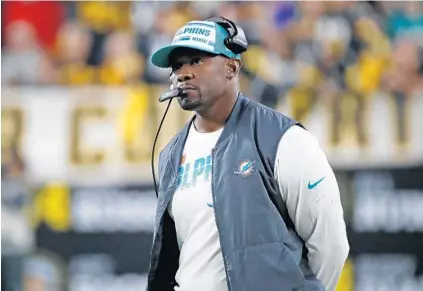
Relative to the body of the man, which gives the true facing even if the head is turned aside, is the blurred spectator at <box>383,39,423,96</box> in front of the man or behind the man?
behind

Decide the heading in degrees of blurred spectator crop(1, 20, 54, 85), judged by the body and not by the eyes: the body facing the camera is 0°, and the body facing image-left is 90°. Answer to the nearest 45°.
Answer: approximately 0°

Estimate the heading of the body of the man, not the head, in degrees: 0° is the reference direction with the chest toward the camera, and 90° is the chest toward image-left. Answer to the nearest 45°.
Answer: approximately 45°

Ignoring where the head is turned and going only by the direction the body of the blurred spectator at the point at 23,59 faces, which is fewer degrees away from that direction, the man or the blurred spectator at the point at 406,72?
the man

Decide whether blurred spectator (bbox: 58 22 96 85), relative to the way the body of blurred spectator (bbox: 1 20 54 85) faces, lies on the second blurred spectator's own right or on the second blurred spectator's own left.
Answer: on the second blurred spectator's own left

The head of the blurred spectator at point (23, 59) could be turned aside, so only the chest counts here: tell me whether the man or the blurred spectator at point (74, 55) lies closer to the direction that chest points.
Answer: the man

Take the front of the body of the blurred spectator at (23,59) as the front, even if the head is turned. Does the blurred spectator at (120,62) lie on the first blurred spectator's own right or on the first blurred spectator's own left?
on the first blurred spectator's own left
